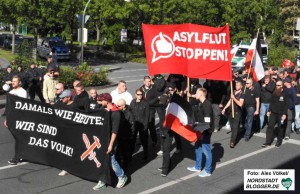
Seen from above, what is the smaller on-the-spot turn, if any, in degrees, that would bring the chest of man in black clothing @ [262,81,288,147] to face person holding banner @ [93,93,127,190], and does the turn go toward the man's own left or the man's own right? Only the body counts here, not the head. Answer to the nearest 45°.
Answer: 0° — they already face them

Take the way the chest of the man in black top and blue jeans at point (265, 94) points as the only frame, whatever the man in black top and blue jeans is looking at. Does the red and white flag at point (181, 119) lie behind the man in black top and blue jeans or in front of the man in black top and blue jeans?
in front

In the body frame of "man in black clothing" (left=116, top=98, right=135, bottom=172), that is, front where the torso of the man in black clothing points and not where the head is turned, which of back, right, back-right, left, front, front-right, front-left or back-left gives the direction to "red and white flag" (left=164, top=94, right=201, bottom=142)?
back-left

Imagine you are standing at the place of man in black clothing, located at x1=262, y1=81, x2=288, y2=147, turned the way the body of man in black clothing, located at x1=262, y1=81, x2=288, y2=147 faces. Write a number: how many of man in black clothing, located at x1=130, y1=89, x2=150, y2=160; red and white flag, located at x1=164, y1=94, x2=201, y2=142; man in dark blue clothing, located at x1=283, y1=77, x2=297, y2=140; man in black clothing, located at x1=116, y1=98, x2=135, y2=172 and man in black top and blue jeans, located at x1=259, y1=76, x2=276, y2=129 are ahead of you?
3
